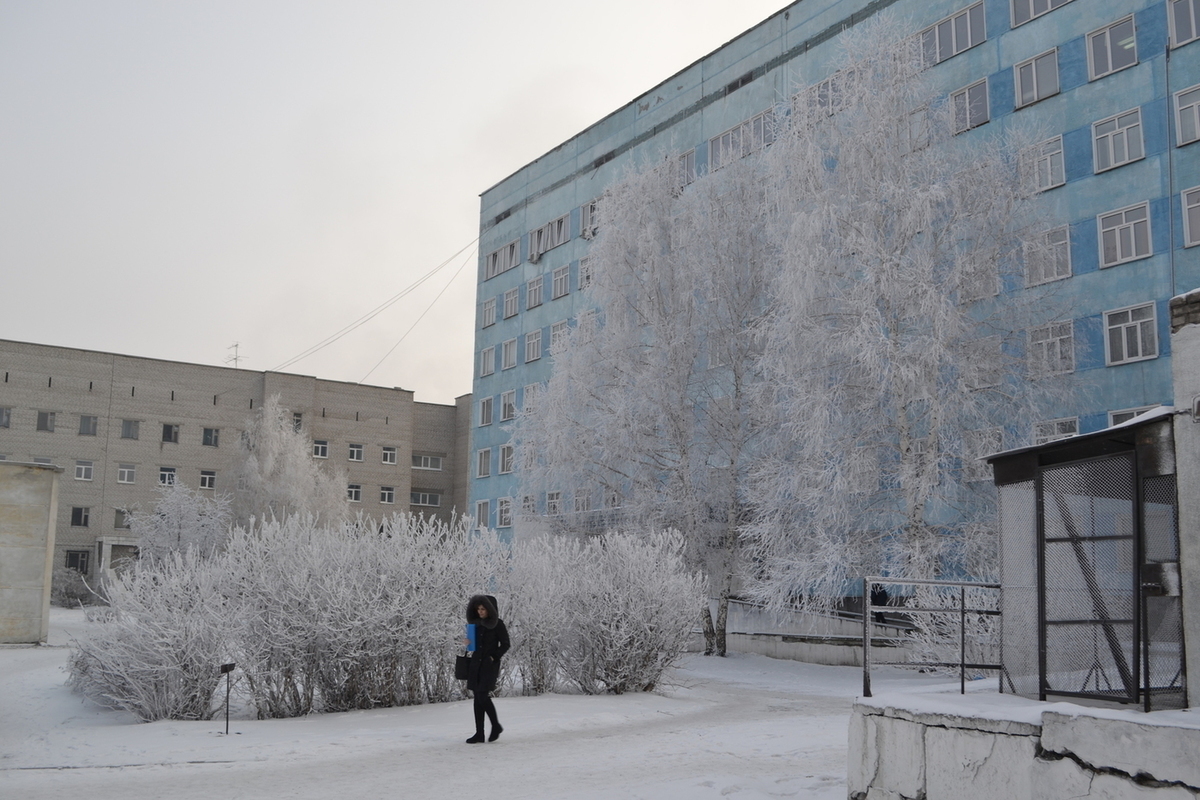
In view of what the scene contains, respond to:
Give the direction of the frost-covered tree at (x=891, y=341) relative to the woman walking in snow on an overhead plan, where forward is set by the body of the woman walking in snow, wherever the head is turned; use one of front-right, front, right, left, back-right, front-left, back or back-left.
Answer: back

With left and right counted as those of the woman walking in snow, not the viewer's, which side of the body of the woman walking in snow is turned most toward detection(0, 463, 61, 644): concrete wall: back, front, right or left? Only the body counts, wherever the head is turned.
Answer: right

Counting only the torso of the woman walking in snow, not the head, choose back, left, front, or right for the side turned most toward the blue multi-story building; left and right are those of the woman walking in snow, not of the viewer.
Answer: back

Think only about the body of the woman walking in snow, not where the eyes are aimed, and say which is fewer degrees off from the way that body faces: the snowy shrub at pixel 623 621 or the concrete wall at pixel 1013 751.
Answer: the concrete wall

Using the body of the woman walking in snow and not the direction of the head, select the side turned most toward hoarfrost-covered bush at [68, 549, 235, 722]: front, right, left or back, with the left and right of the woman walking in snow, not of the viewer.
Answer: right

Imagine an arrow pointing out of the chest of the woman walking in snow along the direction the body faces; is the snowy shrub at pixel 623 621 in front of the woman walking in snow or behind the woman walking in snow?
behind

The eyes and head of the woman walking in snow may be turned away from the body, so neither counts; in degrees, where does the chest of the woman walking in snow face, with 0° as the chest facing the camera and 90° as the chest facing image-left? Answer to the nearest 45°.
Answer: approximately 45°

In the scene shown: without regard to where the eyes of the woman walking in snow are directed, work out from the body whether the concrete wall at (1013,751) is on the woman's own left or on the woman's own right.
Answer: on the woman's own left
